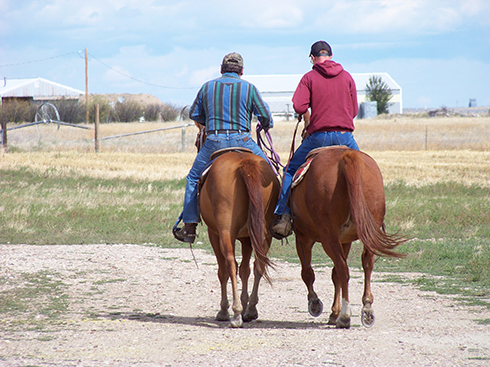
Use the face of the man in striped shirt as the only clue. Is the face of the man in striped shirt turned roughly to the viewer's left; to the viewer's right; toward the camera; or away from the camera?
away from the camera

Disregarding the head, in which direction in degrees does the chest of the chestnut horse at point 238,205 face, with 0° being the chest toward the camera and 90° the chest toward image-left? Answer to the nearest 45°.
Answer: approximately 180°

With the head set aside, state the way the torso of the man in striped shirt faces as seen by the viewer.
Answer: away from the camera
